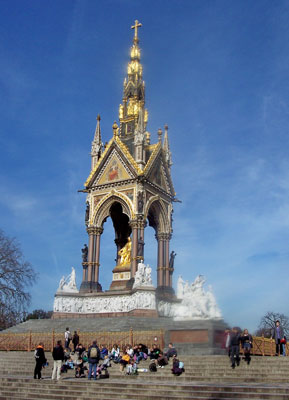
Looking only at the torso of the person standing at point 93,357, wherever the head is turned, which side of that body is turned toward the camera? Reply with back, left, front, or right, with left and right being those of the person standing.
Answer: back

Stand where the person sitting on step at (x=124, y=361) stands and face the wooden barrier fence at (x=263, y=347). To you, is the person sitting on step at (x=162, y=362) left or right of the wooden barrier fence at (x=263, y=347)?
right

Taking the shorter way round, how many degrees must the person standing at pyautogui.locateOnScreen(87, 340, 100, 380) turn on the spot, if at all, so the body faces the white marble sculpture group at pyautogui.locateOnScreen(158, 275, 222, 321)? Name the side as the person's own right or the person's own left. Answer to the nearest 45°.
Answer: approximately 45° to the person's own right

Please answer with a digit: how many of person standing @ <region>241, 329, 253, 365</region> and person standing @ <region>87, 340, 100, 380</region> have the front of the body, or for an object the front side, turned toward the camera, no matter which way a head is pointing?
1

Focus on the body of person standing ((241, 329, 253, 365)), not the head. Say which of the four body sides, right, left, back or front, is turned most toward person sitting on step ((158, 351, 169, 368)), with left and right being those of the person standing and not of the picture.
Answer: right

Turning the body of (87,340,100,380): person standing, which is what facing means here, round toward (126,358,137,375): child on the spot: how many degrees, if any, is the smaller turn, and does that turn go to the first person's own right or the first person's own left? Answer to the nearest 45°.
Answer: approximately 45° to the first person's own right

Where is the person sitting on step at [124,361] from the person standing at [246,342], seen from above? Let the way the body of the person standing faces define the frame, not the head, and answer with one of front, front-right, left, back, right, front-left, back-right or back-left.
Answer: right

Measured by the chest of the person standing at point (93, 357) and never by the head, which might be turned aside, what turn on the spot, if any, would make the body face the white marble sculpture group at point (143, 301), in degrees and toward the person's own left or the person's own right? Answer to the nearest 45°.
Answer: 0° — they already face it

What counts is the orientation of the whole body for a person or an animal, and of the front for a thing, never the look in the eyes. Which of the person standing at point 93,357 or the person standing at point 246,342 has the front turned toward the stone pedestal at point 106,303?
the person standing at point 93,357

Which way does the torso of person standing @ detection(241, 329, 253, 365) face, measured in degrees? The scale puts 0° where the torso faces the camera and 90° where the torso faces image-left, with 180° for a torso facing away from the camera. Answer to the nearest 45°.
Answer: approximately 0°

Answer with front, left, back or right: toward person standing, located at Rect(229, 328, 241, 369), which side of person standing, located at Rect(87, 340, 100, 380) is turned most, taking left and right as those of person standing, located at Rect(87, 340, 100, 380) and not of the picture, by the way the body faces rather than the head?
right

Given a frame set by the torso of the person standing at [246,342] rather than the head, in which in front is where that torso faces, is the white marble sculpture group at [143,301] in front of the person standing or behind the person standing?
behind
